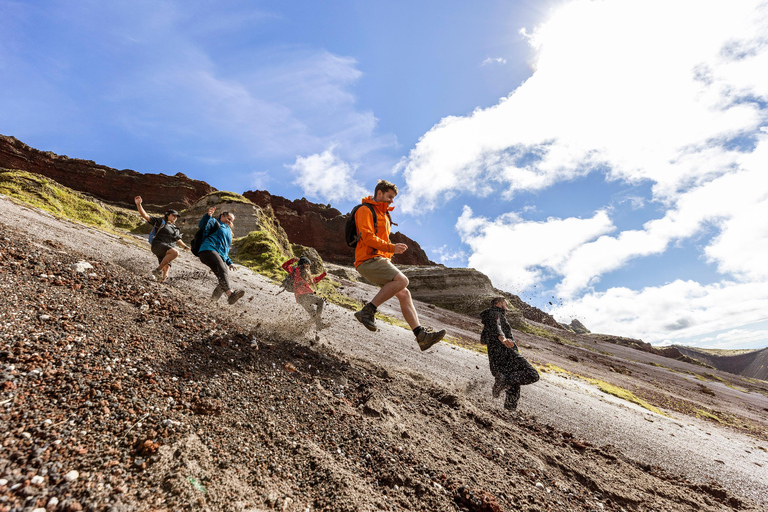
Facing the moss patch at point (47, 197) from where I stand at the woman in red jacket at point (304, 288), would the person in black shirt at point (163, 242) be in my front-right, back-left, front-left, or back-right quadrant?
front-left

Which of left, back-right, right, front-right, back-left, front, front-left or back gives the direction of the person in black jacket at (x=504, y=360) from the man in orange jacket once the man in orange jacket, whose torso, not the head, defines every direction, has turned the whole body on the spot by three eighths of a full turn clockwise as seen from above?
back

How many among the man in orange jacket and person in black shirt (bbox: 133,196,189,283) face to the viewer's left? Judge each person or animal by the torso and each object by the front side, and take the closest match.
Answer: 0

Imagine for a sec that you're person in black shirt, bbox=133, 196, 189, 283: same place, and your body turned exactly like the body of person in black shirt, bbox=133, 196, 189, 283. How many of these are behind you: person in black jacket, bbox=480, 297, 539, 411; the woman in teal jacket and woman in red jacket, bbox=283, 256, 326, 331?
0

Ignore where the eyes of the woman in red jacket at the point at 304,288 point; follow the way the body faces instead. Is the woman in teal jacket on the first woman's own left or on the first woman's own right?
on the first woman's own right

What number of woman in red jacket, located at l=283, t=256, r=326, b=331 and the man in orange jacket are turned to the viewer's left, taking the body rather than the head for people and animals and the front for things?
0

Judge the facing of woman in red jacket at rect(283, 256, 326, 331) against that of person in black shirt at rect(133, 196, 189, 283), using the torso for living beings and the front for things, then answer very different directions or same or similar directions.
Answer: same or similar directions

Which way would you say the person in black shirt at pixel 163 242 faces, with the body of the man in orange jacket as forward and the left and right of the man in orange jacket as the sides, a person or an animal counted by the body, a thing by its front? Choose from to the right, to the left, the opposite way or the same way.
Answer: the same way

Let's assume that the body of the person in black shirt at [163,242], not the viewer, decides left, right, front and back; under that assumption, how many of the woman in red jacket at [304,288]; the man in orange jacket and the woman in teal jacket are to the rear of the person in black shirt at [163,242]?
0

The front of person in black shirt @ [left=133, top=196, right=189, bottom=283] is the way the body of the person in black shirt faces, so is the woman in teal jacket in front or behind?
in front

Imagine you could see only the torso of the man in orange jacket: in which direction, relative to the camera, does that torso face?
to the viewer's right

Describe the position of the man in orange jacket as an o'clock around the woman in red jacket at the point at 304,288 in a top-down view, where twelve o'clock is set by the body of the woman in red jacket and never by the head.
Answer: The man in orange jacket is roughly at 1 o'clock from the woman in red jacket.

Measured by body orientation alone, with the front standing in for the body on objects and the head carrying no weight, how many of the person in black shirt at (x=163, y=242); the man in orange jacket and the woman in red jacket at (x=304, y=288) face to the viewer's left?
0
